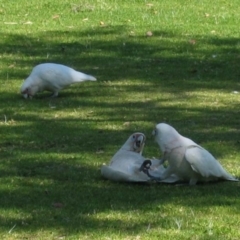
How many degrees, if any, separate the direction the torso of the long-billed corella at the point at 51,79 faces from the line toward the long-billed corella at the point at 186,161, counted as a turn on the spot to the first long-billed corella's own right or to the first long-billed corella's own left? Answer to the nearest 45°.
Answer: approximately 90° to the first long-billed corella's own left

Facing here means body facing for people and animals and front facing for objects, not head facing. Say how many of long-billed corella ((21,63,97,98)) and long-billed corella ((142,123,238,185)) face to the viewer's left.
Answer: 2

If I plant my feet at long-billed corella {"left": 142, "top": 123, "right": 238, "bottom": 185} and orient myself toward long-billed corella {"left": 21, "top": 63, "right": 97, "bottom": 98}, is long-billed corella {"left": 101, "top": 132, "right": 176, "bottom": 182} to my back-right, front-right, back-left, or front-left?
front-left

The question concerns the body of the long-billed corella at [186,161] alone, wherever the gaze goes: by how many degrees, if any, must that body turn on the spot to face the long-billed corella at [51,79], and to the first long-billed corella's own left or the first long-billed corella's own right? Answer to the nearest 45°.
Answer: approximately 45° to the first long-billed corella's own right

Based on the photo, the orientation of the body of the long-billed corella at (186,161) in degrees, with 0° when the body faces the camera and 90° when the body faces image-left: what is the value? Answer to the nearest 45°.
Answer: approximately 90°

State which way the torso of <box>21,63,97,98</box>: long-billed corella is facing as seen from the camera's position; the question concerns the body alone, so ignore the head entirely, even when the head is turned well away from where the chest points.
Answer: to the viewer's left

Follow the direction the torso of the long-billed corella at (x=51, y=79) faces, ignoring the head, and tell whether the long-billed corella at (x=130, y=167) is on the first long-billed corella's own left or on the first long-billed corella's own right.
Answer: on the first long-billed corella's own left

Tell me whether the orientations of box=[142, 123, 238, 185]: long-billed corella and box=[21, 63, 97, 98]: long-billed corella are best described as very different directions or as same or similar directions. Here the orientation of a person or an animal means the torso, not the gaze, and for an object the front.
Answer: same or similar directions
